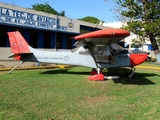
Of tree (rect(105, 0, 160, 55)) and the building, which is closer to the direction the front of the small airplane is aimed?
the tree

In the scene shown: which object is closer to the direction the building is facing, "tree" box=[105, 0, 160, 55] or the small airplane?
the small airplane

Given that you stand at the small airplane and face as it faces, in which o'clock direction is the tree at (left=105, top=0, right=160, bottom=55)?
The tree is roughly at 10 o'clock from the small airplane.

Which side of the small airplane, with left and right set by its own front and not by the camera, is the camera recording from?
right

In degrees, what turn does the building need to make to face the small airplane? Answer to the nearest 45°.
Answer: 0° — it already faces it

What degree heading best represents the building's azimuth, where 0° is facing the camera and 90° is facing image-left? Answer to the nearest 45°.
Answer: approximately 315°

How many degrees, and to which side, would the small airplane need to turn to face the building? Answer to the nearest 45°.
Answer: approximately 135° to its left

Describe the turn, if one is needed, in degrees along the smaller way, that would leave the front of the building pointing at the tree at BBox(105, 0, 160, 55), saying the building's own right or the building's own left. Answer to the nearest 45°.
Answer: approximately 45° to the building's own left
